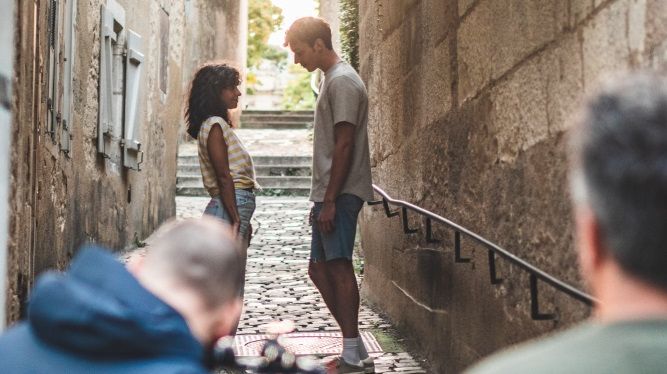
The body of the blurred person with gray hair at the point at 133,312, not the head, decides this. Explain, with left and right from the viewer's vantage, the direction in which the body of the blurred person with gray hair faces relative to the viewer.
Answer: facing away from the viewer and to the right of the viewer

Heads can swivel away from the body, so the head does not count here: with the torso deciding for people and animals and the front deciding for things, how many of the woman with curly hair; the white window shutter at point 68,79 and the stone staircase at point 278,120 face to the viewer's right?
2

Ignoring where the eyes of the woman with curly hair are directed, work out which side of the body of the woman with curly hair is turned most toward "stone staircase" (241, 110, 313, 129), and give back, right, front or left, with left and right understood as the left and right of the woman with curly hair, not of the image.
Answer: left

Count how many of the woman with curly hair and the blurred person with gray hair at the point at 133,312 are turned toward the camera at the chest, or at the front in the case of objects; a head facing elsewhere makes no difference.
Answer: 0

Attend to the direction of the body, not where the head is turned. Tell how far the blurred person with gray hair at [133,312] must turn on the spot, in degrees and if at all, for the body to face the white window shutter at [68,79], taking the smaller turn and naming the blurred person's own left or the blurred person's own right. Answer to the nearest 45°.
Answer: approximately 45° to the blurred person's own left

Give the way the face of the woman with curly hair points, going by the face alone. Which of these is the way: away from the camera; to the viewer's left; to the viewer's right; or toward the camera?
to the viewer's right

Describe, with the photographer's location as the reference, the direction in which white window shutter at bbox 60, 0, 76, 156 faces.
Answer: facing to the right of the viewer

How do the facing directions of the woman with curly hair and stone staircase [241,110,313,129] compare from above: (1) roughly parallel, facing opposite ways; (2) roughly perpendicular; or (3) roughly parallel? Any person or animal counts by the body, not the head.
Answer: roughly perpendicular

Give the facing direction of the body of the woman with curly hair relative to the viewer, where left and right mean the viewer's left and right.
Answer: facing to the right of the viewer

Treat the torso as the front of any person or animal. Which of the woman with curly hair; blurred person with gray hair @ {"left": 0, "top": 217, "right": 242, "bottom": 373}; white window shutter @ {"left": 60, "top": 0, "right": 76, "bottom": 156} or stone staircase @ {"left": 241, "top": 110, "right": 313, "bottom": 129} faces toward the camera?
the stone staircase

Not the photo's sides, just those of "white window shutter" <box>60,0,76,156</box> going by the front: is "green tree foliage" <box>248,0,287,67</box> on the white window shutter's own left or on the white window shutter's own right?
on the white window shutter's own left

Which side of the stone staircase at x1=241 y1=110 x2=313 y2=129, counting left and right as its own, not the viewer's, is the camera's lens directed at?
front

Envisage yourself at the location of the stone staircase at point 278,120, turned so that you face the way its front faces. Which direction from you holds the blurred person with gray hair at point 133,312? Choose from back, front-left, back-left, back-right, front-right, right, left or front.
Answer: front

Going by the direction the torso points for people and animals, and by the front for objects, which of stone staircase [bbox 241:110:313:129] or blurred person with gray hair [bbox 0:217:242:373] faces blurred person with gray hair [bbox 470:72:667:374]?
the stone staircase

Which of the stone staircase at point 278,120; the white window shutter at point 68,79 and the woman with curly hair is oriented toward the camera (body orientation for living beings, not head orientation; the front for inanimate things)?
the stone staircase

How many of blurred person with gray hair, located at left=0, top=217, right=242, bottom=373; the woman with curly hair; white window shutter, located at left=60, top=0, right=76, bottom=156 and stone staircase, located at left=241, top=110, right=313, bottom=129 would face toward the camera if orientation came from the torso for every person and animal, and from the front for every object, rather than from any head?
1
